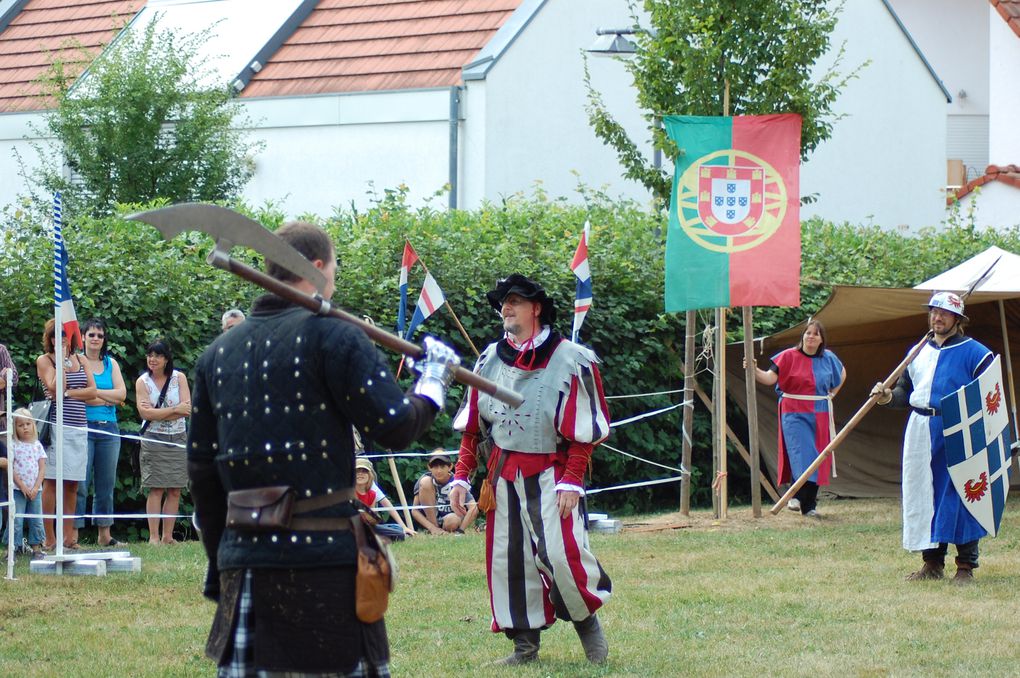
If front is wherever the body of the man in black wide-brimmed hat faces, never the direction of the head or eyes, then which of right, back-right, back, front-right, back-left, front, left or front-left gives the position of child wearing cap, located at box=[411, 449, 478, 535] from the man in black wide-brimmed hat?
back-right

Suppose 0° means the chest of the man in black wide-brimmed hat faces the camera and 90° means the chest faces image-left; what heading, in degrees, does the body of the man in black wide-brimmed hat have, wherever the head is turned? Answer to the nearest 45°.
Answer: approximately 45°

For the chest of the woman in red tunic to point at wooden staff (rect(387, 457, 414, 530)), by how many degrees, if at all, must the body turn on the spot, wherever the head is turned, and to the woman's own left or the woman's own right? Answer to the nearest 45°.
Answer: approximately 45° to the woman's own right

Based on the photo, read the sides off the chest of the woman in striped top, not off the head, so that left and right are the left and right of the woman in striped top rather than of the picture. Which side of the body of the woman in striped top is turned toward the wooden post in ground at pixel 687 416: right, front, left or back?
left

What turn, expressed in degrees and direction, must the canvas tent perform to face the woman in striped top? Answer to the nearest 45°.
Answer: approximately 45° to its right

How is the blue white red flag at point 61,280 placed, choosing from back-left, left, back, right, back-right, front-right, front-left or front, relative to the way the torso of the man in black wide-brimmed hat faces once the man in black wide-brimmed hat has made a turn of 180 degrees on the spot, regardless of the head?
left

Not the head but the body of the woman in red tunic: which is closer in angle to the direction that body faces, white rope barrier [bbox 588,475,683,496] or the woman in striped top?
the woman in striped top

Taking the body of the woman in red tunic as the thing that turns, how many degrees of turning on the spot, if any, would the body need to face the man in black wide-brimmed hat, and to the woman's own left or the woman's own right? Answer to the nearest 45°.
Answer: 0° — they already face them
